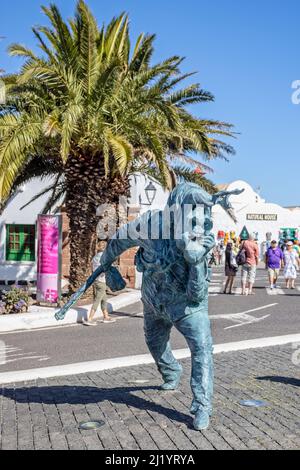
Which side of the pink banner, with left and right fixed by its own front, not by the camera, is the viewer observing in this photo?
front

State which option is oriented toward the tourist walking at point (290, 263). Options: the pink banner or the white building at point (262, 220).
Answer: the white building

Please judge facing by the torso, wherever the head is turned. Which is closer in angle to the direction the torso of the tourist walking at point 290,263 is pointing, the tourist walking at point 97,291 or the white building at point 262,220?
the tourist walking

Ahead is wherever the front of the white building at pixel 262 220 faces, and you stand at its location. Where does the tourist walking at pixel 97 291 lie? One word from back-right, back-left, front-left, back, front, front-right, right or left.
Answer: front

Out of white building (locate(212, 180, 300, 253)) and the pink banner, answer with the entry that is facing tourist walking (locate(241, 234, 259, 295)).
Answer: the white building

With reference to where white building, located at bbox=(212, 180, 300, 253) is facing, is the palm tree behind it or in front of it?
in front

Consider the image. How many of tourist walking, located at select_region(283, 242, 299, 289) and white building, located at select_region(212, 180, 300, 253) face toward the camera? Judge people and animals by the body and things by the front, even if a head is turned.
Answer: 2

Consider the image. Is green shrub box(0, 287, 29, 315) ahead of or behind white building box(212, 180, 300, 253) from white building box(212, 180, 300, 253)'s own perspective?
ahead

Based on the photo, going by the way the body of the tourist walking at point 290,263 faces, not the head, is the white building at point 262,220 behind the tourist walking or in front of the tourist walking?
behind

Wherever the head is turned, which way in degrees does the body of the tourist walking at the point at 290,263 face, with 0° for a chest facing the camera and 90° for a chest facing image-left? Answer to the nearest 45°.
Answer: approximately 0°
